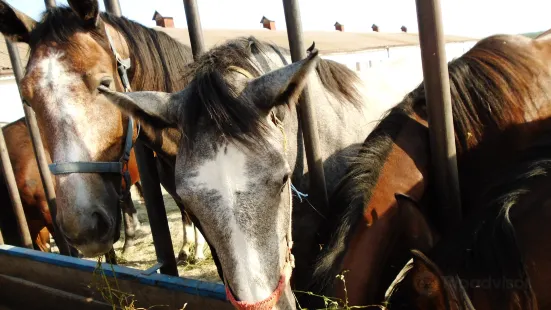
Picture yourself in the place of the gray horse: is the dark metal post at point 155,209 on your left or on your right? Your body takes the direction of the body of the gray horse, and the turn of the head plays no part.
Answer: on your right

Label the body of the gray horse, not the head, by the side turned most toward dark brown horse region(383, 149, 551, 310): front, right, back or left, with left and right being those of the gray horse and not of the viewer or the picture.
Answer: left

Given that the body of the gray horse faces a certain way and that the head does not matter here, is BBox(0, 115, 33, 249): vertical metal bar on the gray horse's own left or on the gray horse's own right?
on the gray horse's own right

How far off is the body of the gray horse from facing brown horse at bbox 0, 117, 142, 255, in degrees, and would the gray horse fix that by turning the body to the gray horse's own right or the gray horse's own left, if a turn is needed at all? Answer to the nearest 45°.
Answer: approximately 90° to the gray horse's own right

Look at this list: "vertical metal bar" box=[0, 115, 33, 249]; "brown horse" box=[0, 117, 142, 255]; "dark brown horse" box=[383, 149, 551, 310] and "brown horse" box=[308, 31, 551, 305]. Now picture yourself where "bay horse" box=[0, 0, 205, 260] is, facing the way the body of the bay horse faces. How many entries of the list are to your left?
2

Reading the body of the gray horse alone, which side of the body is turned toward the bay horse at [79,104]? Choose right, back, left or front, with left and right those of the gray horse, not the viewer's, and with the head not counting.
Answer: right

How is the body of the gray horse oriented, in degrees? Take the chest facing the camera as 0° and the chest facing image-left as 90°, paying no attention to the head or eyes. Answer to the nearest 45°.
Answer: approximately 45°

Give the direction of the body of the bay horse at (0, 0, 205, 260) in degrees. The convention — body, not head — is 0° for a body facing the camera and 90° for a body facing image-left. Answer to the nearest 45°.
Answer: approximately 45°
